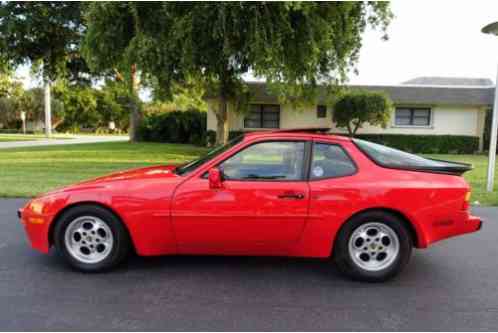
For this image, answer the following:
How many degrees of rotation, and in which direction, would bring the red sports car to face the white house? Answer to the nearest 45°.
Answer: approximately 135° to its right

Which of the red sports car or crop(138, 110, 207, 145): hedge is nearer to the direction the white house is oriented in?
the red sports car

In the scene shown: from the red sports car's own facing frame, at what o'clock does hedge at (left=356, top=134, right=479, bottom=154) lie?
The hedge is roughly at 4 o'clock from the red sports car.

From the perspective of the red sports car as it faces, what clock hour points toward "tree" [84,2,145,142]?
The tree is roughly at 2 o'clock from the red sports car.

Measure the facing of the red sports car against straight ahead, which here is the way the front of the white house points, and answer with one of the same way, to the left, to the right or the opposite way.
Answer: to the right

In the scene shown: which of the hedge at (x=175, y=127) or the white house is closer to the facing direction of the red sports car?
the hedge

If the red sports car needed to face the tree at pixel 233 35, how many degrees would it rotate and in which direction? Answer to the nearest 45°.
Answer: approximately 90° to its right

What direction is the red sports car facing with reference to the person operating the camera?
facing to the left of the viewer

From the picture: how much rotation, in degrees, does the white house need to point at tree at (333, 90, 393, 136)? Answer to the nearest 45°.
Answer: approximately 45° to its right

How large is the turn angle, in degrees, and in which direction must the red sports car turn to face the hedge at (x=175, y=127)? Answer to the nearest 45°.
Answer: approximately 90° to its right

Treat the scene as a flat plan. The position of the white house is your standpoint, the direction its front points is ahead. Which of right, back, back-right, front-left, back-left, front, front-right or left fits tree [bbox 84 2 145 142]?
front-right

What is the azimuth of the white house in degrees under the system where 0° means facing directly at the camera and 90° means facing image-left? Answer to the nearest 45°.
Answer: approximately 0°

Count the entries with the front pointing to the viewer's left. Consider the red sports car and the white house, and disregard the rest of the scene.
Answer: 1
